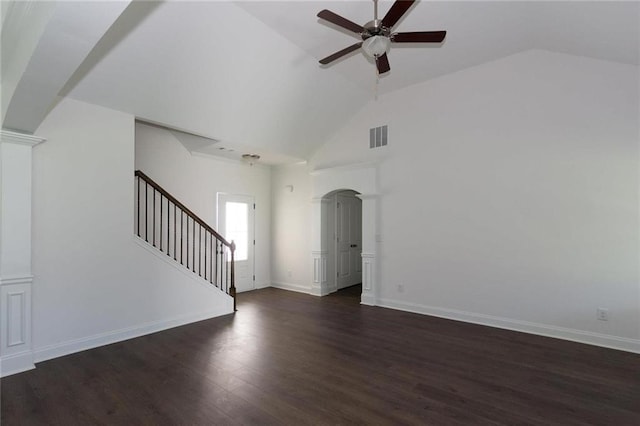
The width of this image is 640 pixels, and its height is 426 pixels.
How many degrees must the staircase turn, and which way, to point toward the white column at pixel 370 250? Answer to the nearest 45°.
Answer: approximately 45° to its right

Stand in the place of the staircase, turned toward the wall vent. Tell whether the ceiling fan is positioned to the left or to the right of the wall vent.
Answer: right

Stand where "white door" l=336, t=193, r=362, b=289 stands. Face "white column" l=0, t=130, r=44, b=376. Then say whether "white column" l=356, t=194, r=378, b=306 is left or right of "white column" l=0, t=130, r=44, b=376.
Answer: left

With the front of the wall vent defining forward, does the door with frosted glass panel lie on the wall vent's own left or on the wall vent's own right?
on the wall vent's own right

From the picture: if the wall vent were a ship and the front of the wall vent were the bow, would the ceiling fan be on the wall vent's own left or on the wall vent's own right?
on the wall vent's own left

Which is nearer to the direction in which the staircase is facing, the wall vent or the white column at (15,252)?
the wall vent

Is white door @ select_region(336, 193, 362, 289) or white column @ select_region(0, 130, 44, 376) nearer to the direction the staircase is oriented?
the white door

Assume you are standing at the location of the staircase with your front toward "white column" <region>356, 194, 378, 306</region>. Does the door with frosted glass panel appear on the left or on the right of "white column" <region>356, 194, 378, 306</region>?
left

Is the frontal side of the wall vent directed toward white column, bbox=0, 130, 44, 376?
yes

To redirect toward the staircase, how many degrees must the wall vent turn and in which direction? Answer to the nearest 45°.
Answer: approximately 45° to its right

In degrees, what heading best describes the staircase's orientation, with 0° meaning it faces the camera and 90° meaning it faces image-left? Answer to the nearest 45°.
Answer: approximately 225°
